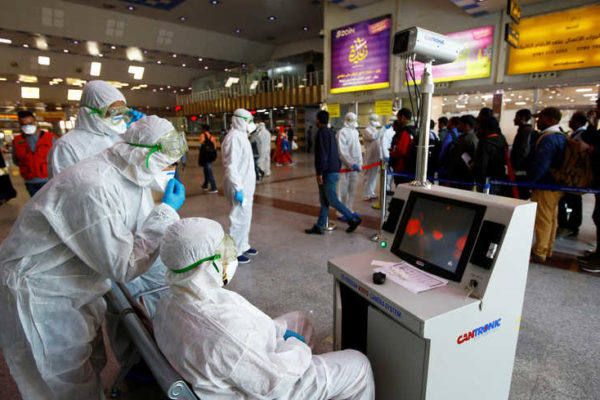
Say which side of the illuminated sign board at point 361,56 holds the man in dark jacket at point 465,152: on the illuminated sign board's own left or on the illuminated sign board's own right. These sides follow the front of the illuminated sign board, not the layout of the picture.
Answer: on the illuminated sign board's own left

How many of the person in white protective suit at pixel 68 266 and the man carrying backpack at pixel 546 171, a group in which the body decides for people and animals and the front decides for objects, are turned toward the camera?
0

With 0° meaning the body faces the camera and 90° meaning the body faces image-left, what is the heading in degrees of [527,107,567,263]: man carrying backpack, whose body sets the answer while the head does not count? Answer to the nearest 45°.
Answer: approximately 90°

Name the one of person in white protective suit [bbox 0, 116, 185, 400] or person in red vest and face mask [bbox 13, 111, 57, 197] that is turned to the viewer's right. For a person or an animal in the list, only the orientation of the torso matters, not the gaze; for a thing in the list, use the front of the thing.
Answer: the person in white protective suit

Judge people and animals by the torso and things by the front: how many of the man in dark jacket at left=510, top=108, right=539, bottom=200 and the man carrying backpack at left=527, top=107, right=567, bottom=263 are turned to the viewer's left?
2

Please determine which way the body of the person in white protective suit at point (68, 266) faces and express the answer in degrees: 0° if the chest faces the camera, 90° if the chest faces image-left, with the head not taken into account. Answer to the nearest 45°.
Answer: approximately 270°

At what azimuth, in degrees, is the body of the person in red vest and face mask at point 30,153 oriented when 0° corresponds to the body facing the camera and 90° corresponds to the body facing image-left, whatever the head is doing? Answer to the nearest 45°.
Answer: approximately 0°

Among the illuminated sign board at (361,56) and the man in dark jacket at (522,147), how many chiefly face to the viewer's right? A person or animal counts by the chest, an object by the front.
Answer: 0

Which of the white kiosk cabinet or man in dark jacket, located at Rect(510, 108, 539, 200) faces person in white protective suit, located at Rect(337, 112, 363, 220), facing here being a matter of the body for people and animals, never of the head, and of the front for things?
the man in dark jacket

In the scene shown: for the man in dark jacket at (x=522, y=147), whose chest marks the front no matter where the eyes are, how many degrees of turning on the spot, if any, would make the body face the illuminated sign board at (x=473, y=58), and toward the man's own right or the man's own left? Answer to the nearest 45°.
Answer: approximately 90° to the man's own right

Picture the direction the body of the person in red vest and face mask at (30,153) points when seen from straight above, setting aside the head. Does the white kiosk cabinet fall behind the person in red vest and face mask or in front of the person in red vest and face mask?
in front

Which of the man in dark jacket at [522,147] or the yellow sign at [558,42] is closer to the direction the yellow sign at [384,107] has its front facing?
the man in dark jacket

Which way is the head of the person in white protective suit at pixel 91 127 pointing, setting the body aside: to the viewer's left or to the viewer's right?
to the viewer's right

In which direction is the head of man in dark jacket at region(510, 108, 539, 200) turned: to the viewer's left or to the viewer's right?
to the viewer's left

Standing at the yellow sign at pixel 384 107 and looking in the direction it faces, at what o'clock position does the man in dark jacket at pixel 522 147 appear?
The man in dark jacket is roughly at 11 o'clock from the yellow sign.

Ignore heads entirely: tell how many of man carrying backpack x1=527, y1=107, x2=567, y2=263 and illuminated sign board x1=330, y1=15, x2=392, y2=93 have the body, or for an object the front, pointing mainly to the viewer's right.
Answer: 0

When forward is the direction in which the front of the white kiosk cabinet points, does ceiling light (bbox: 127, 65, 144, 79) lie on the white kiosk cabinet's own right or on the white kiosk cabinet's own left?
on the white kiosk cabinet's own right
